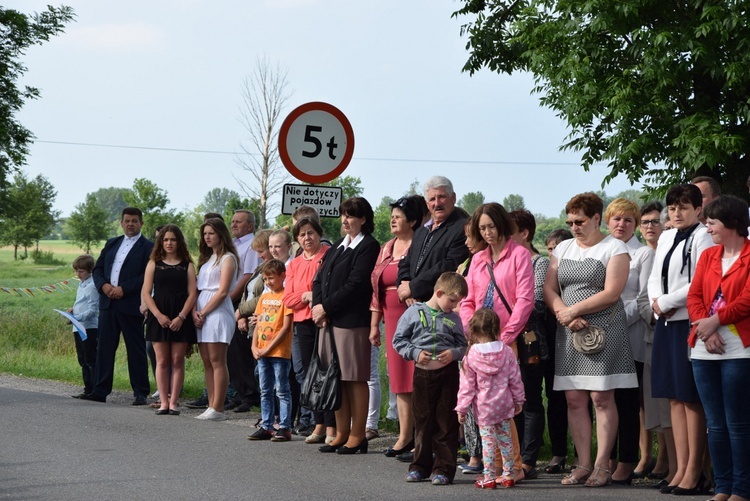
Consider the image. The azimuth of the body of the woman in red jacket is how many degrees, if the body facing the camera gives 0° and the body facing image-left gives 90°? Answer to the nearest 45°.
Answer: approximately 45°

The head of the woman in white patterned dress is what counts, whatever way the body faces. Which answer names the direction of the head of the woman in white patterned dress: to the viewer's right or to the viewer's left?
to the viewer's left

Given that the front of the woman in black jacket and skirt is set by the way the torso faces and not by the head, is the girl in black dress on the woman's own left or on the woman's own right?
on the woman's own right

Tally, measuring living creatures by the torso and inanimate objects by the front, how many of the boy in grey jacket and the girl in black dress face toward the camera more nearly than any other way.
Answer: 2

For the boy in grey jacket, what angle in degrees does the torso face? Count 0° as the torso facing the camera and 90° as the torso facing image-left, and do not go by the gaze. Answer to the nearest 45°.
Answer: approximately 0°

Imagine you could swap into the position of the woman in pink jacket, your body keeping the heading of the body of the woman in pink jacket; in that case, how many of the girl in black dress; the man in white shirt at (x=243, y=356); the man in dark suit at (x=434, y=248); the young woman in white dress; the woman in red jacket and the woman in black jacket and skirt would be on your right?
5

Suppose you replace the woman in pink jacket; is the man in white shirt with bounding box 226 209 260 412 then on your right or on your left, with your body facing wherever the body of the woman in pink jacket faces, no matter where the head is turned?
on your right
